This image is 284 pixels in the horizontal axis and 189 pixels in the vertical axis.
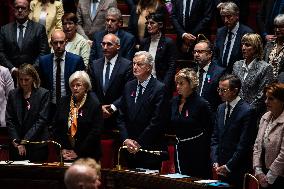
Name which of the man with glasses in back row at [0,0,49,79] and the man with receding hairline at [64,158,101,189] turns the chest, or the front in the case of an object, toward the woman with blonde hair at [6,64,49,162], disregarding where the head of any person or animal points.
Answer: the man with glasses in back row

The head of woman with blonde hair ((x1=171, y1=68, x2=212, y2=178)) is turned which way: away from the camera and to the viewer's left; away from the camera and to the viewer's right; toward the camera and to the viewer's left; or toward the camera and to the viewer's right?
toward the camera and to the viewer's left

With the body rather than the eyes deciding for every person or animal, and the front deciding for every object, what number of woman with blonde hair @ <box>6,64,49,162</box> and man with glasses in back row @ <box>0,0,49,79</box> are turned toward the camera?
2

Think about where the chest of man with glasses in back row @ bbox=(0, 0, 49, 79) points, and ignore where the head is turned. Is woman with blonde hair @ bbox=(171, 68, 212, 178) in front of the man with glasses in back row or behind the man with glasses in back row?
in front

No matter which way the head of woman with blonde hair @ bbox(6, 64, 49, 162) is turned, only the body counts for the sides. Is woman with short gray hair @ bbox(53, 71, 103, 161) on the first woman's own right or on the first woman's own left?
on the first woman's own left

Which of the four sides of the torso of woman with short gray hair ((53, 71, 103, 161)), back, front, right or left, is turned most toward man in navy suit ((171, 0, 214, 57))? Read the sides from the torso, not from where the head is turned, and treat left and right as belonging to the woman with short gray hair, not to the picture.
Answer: back

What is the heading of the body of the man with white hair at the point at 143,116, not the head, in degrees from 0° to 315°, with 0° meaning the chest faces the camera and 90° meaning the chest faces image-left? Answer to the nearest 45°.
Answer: approximately 45°

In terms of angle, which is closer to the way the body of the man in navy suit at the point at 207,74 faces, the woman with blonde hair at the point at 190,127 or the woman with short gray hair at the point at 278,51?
the woman with blonde hair

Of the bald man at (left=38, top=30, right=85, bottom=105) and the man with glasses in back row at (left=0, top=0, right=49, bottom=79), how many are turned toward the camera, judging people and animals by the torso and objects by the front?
2

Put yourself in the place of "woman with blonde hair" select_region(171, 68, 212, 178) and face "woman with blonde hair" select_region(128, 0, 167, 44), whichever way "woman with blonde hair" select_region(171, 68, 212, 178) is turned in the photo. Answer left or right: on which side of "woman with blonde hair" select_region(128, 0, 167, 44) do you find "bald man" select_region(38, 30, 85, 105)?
left

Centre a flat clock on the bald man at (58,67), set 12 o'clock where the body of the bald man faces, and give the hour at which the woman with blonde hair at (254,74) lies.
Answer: The woman with blonde hair is roughly at 10 o'clock from the bald man.

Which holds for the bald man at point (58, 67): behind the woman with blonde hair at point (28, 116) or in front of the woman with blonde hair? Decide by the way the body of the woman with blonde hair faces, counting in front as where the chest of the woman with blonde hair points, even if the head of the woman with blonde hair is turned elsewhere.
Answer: behind
